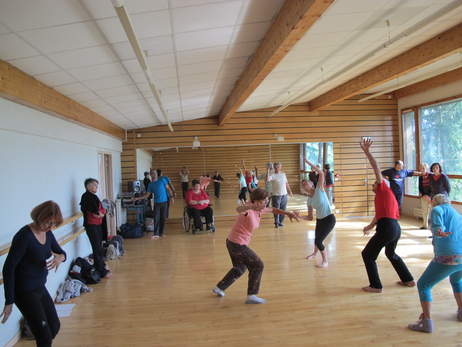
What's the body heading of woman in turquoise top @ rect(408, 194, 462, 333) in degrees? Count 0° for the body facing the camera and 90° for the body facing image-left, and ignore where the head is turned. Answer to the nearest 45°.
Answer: approximately 135°

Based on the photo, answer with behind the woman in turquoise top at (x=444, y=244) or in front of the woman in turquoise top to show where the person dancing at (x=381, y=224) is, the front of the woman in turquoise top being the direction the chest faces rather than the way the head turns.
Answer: in front

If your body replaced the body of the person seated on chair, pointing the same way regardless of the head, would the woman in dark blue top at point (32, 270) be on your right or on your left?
on your right
